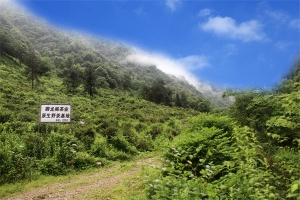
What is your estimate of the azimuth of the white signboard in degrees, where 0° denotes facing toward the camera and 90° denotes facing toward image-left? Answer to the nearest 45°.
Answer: approximately 0°
